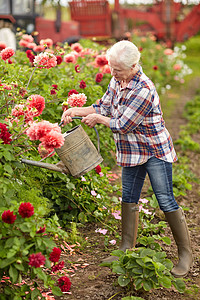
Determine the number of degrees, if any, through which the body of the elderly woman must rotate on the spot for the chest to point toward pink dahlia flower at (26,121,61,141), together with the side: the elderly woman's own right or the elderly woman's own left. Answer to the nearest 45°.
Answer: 0° — they already face it

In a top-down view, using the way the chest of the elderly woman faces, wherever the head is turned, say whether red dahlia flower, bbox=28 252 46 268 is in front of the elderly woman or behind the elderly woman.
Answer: in front

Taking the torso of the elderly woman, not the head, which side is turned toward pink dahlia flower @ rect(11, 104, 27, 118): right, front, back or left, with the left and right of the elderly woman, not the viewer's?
front

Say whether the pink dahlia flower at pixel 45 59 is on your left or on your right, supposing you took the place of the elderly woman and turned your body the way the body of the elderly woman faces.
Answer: on your right

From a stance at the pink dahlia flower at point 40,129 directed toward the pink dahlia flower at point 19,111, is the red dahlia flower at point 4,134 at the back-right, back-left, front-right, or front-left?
front-left

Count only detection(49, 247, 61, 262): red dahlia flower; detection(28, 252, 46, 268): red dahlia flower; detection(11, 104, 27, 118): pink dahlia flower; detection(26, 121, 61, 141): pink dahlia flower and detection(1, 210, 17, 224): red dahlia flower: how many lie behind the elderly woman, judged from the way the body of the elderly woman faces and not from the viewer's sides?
0

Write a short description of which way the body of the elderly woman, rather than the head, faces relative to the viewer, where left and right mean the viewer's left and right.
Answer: facing the viewer and to the left of the viewer

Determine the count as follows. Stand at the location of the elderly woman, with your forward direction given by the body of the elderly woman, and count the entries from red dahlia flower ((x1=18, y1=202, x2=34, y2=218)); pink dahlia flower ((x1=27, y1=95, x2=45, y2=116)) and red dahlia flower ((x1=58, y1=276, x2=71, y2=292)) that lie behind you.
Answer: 0

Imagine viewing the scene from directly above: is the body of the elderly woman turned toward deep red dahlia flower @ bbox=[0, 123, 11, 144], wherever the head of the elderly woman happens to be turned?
yes

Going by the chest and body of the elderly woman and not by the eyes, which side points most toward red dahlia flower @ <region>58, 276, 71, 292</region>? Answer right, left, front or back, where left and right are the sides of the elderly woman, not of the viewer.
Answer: front

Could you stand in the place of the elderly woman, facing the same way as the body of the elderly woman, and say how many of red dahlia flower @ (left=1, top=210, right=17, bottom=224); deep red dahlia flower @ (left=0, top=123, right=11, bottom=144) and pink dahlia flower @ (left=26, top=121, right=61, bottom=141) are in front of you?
3

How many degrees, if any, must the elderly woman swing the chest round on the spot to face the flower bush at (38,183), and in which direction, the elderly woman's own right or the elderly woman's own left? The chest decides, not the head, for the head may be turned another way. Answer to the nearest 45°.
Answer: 0° — they already face it
